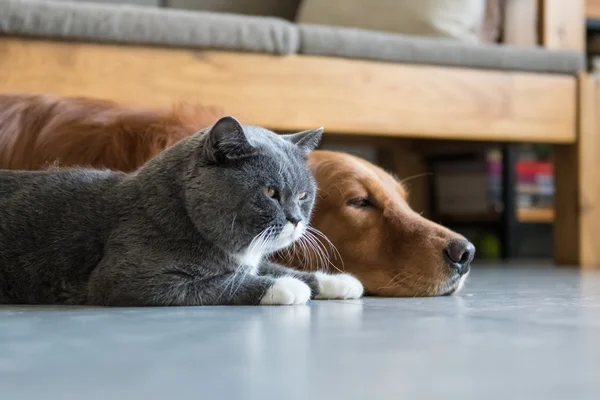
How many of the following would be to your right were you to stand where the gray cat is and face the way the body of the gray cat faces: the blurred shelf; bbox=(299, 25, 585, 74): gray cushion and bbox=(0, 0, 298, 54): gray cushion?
0

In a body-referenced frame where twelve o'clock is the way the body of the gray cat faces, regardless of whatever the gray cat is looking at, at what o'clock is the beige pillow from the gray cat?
The beige pillow is roughly at 10 o'clock from the gray cat.

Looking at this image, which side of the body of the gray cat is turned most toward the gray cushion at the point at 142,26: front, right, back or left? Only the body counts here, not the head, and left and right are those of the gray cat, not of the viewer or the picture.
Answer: left

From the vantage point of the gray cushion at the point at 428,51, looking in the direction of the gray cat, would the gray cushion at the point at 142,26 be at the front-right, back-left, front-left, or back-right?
front-right

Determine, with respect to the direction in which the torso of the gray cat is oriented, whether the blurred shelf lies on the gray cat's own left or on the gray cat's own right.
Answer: on the gray cat's own left

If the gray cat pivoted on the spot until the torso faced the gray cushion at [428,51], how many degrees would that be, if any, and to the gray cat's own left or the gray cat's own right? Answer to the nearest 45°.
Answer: approximately 45° to the gray cat's own left

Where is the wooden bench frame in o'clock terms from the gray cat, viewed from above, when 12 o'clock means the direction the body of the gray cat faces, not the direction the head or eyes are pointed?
The wooden bench frame is roughly at 10 o'clock from the gray cat.

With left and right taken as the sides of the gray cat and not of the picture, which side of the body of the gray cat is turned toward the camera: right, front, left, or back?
right
